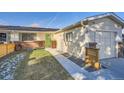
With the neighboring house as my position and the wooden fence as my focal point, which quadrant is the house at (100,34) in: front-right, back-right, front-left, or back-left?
front-left

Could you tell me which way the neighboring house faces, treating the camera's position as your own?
facing the viewer

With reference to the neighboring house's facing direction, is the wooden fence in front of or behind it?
in front

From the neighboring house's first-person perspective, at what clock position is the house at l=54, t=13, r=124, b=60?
The house is roughly at 11 o'clock from the neighboring house.
